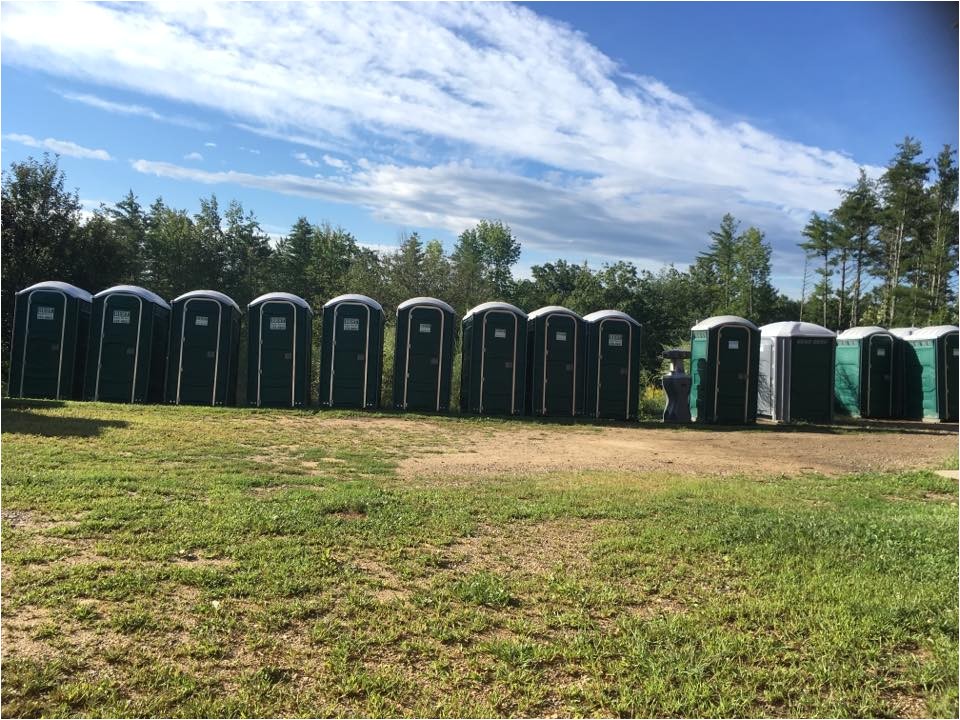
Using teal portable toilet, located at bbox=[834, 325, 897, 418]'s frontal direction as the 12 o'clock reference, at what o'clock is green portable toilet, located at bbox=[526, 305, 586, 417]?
The green portable toilet is roughly at 3 o'clock from the teal portable toilet.

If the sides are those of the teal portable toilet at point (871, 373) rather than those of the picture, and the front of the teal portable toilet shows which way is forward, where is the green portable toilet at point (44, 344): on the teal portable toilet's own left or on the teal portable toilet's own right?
on the teal portable toilet's own right

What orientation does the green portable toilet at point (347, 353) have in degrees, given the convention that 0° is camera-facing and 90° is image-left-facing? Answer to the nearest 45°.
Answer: approximately 0°

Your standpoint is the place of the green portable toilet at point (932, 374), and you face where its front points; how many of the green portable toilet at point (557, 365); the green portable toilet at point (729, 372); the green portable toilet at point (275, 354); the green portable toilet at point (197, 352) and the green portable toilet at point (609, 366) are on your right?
5

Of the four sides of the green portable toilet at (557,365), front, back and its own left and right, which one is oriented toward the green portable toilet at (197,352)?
right

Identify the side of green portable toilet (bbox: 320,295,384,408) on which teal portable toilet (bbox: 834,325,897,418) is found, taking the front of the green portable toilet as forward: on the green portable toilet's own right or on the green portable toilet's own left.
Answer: on the green portable toilet's own left

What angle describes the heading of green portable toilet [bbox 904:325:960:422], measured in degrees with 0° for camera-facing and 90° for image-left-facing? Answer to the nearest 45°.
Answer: approximately 315°

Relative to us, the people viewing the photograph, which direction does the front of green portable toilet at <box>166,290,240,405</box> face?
facing the viewer

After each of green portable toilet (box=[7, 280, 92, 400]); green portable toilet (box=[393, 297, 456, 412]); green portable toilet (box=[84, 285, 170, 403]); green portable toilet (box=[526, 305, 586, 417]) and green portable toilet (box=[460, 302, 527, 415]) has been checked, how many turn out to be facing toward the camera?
5

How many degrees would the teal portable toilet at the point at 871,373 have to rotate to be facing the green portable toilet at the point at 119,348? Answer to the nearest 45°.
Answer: approximately 90° to its right

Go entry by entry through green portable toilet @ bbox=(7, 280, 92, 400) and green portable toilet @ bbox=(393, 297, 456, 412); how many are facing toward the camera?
2

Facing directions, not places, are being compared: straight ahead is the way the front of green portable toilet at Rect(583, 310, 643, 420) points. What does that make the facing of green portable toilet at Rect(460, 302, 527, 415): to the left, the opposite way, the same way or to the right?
the same way

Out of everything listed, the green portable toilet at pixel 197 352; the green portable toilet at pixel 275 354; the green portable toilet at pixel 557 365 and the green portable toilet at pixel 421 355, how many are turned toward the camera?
4

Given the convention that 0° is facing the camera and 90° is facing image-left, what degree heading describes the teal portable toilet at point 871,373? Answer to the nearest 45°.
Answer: approximately 315°

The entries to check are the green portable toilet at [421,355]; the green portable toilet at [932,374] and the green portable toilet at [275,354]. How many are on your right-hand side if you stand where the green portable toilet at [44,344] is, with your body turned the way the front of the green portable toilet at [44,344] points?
0

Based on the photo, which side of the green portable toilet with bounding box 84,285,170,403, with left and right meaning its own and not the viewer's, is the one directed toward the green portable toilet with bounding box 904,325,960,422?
left
